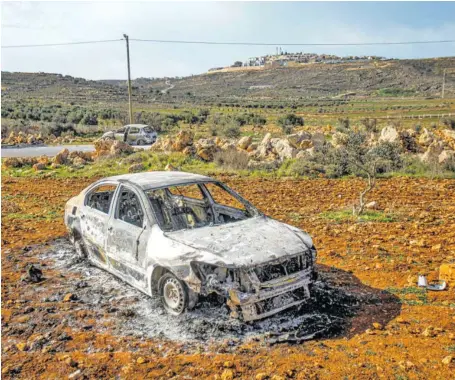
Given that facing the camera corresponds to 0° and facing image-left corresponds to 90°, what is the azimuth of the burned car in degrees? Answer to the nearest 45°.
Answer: approximately 315°

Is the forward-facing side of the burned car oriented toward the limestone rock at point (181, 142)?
no

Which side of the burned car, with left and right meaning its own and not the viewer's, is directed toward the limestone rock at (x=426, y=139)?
left

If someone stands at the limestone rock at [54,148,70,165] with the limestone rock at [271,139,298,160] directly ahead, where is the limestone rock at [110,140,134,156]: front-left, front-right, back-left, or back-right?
front-left

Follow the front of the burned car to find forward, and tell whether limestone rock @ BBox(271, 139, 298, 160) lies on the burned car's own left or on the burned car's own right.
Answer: on the burned car's own left

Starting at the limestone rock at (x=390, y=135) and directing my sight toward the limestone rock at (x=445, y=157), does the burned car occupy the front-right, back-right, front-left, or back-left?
front-right

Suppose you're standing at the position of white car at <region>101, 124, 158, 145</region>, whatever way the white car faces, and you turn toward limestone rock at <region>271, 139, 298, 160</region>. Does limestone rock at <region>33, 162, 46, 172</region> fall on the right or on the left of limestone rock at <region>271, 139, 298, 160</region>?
right

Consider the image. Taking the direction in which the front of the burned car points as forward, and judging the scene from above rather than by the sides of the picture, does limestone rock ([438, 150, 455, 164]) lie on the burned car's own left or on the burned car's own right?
on the burned car's own left

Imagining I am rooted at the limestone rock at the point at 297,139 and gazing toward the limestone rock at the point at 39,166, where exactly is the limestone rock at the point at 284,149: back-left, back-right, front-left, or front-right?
front-left

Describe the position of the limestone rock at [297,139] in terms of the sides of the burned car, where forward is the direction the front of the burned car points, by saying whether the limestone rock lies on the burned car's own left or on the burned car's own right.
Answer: on the burned car's own left

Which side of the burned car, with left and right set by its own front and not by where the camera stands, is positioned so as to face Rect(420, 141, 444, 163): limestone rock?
left

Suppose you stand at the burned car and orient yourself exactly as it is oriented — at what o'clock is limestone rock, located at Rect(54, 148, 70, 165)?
The limestone rock is roughly at 7 o'clock from the burned car.

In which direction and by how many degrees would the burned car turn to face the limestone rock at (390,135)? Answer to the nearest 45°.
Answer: approximately 90° to its left

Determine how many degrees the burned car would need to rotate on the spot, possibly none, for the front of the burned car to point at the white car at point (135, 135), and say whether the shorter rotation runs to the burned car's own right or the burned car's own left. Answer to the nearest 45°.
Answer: approximately 135° to the burned car's own left

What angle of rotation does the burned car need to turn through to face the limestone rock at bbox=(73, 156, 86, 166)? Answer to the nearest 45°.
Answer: approximately 135° to its left

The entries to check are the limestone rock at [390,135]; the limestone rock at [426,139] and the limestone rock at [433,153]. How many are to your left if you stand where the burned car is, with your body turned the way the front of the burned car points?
3

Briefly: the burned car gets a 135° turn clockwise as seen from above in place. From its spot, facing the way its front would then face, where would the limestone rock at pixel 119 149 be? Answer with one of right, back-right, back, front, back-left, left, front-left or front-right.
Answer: right
